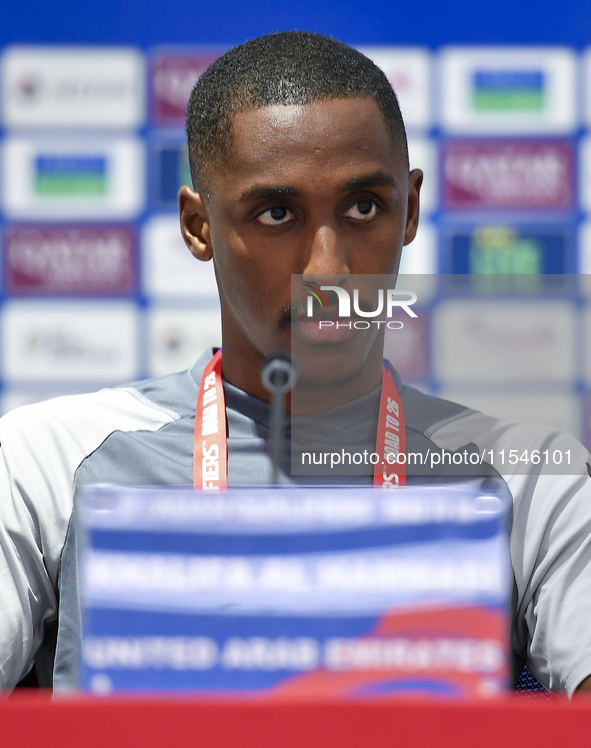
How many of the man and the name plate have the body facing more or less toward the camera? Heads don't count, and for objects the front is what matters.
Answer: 2

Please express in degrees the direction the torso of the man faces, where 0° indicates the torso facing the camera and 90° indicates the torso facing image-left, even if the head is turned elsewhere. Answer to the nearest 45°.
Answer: approximately 0°

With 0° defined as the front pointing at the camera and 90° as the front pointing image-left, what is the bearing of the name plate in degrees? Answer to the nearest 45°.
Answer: approximately 0°
